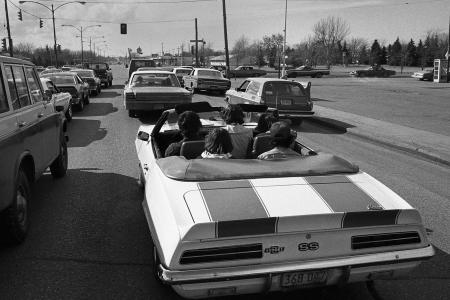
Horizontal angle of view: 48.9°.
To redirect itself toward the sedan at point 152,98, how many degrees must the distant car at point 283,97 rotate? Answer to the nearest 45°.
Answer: approximately 45° to its left

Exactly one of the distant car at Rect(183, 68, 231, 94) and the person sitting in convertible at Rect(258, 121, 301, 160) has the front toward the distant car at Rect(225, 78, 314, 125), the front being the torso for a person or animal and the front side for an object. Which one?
the person sitting in convertible

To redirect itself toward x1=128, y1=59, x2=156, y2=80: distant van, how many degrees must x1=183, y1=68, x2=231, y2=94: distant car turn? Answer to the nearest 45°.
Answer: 0° — it already faces it

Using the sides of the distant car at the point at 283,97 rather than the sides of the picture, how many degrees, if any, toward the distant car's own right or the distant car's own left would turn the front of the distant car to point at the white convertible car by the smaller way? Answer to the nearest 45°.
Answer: approximately 135° to the distant car's own left

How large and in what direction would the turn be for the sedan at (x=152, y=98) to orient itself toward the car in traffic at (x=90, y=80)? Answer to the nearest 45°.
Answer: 0° — it already faces it

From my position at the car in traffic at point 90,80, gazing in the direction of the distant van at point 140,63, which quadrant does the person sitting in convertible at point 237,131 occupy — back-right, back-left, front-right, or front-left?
back-right

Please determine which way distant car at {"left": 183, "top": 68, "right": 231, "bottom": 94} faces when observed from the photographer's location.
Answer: facing away from the viewer and to the left of the viewer

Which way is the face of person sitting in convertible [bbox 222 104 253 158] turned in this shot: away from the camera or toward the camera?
away from the camera

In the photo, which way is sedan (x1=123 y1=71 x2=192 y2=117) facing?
away from the camera

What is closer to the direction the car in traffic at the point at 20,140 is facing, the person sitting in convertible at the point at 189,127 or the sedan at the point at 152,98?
the sedan

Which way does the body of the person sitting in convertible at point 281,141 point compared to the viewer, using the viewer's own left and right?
facing away from the viewer

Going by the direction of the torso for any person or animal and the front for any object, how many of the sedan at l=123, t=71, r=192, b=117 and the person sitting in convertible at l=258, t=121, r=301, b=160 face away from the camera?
2

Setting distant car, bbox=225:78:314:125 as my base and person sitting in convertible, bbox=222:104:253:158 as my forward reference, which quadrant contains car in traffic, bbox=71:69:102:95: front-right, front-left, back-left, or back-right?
back-right

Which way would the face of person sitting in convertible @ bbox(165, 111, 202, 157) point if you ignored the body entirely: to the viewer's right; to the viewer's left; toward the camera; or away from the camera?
away from the camera

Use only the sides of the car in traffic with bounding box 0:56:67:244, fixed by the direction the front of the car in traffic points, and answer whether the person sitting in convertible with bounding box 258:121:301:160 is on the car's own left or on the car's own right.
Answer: on the car's own right

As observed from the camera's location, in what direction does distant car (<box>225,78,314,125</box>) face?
facing away from the viewer and to the left of the viewer
